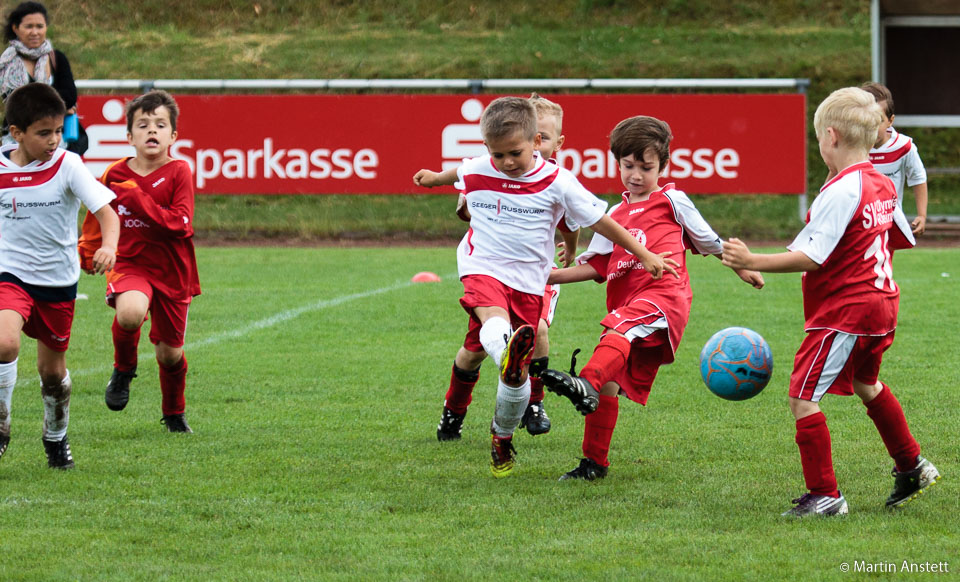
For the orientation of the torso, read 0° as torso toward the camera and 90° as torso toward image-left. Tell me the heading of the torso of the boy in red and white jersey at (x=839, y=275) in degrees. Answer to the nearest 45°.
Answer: approximately 135°

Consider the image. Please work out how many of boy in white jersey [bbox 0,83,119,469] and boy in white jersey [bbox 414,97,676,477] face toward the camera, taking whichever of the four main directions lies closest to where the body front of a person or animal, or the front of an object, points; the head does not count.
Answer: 2

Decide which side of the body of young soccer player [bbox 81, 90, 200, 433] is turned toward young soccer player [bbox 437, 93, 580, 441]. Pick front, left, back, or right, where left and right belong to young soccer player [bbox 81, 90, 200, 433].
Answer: left

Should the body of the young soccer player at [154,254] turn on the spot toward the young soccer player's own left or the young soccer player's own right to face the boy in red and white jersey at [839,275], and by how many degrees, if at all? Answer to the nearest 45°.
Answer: approximately 45° to the young soccer player's own left

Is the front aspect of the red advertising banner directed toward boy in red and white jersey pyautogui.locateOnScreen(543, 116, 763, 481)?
yes

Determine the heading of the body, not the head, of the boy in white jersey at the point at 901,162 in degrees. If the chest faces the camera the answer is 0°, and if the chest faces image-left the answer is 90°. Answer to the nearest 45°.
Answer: approximately 45°

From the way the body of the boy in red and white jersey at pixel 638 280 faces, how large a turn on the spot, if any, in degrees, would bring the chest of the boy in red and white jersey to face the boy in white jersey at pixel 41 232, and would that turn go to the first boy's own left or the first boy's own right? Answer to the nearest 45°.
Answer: approximately 45° to the first boy's own right

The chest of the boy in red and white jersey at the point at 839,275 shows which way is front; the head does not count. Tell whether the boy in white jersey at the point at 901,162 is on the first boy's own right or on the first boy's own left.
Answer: on the first boy's own right
